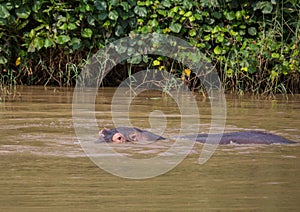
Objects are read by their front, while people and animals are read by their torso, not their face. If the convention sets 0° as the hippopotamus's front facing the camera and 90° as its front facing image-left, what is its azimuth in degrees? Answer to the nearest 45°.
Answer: approximately 90°
